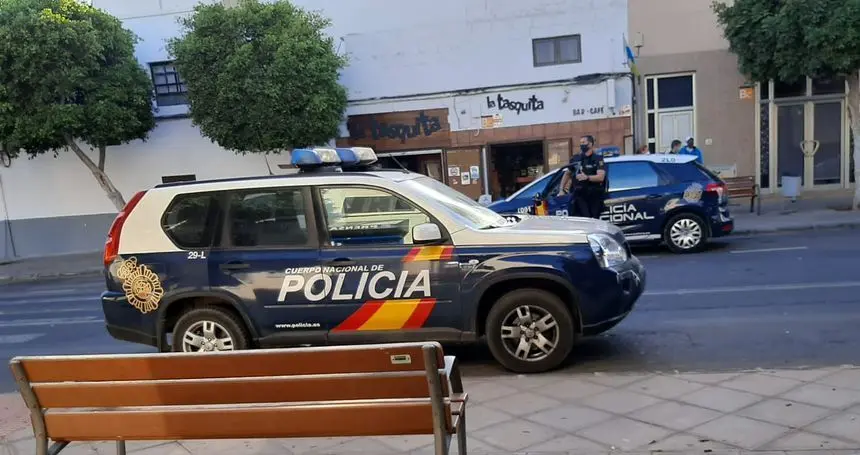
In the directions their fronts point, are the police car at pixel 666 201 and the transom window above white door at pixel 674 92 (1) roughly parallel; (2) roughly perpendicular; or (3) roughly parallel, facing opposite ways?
roughly perpendicular

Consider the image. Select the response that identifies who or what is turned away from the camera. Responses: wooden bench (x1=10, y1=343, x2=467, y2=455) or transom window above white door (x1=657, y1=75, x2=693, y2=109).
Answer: the wooden bench

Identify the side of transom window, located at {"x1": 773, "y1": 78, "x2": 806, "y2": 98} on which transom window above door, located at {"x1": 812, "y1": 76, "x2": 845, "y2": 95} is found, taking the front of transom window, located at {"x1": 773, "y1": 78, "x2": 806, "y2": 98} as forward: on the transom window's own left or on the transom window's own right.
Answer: on the transom window's own left

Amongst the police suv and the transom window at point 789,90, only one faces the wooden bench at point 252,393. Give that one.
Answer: the transom window

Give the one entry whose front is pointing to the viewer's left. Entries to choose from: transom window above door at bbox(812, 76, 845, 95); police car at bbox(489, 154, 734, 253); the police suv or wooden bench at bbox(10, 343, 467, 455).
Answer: the police car

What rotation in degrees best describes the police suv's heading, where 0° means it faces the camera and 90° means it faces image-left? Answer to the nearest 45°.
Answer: approximately 270°

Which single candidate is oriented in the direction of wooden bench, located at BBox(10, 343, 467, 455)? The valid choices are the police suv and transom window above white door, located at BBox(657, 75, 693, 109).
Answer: the transom window above white door

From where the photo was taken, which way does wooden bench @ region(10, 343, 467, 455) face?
away from the camera

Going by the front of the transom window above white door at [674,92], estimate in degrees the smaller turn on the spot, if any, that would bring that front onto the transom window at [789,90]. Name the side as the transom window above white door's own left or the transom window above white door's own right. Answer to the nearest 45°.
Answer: approximately 90° to the transom window above white door's own left

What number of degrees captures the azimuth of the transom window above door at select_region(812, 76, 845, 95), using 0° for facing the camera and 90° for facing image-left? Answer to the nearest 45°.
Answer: approximately 0°
